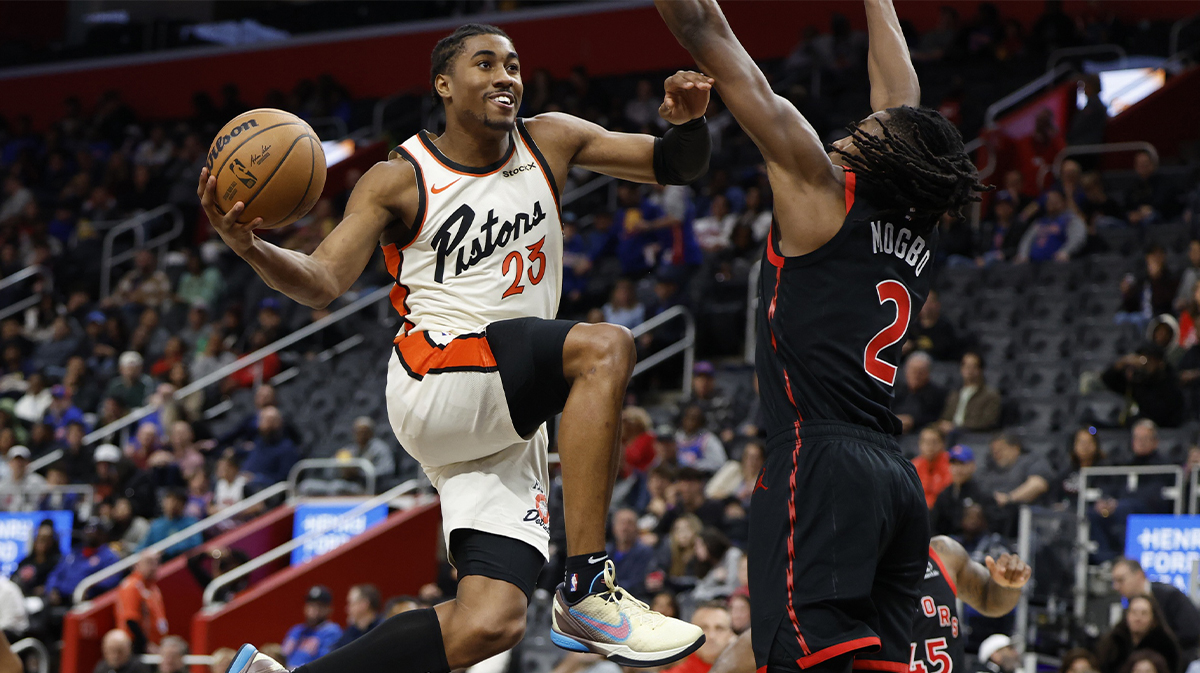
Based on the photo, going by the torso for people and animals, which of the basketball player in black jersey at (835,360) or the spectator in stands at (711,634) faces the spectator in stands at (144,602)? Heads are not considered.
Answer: the basketball player in black jersey

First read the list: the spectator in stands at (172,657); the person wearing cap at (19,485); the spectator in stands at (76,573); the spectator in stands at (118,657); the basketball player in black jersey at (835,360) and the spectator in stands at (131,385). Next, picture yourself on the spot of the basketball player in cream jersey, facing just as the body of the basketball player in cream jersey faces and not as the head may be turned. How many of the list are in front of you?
1

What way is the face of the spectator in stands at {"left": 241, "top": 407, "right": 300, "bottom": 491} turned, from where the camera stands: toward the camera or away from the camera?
toward the camera

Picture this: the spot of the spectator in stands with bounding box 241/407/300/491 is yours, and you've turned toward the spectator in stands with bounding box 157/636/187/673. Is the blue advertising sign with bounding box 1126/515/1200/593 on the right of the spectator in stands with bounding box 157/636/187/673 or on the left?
left

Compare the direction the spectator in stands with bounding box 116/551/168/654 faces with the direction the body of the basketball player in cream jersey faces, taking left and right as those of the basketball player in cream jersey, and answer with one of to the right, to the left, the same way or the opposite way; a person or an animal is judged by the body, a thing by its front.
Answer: the same way

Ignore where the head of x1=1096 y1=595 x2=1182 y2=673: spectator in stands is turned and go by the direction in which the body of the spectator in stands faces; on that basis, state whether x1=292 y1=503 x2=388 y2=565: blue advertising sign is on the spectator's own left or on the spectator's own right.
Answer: on the spectator's own right

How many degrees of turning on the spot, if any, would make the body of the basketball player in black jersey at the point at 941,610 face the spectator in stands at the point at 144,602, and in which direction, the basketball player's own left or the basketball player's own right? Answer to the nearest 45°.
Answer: approximately 135° to the basketball player's own right

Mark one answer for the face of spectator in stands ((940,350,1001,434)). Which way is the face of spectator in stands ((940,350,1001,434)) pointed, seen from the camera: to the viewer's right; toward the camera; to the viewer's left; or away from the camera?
toward the camera

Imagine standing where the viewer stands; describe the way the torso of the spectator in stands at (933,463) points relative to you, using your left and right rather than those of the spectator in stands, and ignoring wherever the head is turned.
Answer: facing the viewer

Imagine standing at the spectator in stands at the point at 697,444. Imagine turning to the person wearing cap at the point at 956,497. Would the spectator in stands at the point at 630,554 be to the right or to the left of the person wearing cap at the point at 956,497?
right

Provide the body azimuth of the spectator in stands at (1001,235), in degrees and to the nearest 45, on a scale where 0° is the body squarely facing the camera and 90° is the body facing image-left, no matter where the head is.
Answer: approximately 0°

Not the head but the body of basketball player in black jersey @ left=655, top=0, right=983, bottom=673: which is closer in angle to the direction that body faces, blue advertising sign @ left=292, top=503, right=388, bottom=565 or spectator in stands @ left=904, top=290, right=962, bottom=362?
the blue advertising sign

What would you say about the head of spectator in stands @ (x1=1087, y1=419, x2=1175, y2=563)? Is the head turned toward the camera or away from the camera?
toward the camera

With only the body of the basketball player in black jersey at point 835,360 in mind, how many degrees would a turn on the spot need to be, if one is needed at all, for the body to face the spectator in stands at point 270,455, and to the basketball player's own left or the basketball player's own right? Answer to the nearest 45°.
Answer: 0° — they already face them

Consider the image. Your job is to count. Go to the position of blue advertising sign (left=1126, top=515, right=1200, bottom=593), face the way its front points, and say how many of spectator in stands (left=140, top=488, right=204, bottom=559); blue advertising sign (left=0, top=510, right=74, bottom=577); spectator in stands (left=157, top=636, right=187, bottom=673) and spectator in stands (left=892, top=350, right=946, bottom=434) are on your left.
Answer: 0

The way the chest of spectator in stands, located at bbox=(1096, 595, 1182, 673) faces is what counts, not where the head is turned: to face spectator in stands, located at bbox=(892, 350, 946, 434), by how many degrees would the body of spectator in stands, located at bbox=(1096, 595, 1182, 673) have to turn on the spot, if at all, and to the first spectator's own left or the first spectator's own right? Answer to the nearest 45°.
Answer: approximately 135° to the first spectator's own right

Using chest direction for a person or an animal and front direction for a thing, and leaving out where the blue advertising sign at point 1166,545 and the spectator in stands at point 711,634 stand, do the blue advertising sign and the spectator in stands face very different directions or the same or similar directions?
same or similar directions

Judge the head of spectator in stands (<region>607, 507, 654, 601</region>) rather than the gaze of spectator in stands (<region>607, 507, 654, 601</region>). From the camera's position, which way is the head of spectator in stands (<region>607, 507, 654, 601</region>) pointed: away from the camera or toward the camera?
toward the camera

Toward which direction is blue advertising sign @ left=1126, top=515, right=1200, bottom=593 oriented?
toward the camera

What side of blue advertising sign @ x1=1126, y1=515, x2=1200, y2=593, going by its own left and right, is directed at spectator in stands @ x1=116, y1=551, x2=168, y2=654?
right

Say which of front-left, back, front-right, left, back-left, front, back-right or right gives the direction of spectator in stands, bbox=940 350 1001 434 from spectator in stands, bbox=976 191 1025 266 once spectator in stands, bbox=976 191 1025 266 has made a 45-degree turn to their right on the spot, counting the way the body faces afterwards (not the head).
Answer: front-left

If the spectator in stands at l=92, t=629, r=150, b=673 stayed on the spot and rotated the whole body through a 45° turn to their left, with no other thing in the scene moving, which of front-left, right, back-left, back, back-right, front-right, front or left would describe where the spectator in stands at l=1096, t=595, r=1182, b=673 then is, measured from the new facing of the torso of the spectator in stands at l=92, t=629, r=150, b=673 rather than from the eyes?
front
